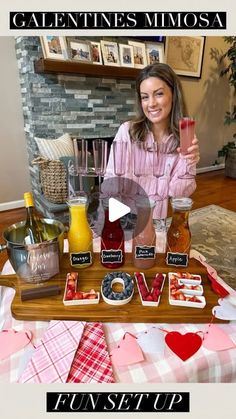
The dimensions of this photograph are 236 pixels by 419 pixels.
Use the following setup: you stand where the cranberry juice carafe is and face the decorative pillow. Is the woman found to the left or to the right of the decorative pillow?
right

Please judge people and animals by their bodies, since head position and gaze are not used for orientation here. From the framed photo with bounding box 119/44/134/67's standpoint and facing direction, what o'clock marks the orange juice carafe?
The orange juice carafe is roughly at 12 o'clock from the framed photo.

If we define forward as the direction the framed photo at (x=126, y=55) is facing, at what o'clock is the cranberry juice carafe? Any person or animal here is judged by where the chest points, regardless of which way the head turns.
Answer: The cranberry juice carafe is roughly at 12 o'clock from the framed photo.

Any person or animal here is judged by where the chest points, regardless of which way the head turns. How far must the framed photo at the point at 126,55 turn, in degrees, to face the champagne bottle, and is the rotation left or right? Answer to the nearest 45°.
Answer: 0° — it already faces it
